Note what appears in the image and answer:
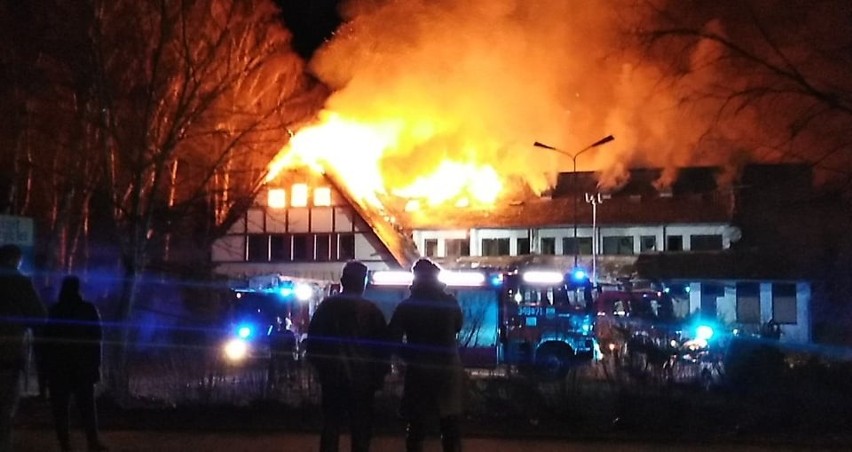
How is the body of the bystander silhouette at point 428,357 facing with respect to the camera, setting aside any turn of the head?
away from the camera

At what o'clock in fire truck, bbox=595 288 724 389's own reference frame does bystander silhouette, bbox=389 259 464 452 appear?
The bystander silhouette is roughly at 2 o'clock from the fire truck.

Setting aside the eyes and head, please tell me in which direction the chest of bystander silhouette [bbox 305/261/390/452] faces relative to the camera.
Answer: away from the camera

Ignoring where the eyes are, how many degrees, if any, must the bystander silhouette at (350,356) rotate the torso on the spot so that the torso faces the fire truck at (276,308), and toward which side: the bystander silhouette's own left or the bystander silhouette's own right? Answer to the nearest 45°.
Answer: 0° — they already face it

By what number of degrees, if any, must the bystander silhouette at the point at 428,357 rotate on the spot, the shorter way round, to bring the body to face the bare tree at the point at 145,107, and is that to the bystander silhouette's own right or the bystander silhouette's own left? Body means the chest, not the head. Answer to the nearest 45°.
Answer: approximately 45° to the bystander silhouette's own left

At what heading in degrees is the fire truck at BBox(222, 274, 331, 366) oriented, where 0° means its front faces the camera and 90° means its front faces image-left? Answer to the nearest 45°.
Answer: approximately 45°

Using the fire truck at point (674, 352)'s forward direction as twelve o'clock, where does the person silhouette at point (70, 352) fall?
The person silhouette is roughly at 3 o'clock from the fire truck.
